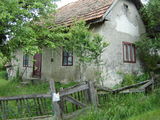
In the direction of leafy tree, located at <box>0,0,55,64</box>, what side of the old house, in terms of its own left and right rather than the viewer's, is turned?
front

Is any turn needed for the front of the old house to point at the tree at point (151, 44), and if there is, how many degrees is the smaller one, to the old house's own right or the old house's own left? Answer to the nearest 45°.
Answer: approximately 135° to the old house's own left

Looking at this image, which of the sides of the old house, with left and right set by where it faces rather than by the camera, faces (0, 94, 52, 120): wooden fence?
front

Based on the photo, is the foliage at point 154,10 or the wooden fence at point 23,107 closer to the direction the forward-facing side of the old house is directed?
the wooden fence

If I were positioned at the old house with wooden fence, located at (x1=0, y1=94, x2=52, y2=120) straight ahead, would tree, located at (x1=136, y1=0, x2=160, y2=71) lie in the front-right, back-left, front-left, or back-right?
back-left

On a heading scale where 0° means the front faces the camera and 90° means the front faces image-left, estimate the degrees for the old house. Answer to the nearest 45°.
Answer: approximately 45°

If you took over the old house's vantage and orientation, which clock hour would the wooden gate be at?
The wooden gate is roughly at 11 o'clock from the old house.

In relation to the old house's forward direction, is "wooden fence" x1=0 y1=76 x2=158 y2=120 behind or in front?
in front
